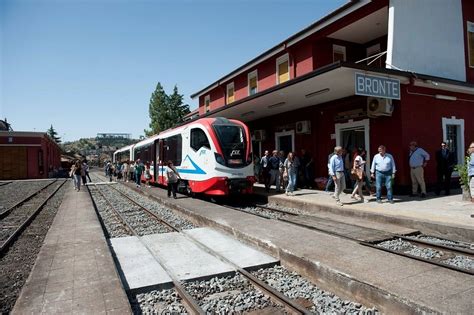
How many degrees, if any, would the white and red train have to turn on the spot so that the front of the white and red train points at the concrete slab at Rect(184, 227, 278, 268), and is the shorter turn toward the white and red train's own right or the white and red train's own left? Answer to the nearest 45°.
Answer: approximately 45° to the white and red train's own right

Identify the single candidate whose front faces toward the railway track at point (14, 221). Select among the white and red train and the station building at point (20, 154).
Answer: the station building

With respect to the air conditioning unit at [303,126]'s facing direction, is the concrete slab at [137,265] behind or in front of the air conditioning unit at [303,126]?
in front

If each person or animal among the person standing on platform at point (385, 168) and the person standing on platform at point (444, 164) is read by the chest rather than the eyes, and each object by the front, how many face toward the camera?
2

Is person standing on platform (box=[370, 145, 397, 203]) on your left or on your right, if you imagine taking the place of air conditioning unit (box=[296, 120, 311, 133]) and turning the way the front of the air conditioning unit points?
on your left

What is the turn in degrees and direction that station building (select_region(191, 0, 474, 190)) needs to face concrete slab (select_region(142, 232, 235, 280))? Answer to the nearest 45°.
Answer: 0° — it already faces it

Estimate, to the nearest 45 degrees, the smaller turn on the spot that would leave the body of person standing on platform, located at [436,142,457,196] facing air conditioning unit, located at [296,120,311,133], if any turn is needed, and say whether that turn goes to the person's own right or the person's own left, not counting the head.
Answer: approximately 90° to the person's own right

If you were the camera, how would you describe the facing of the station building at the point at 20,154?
facing the viewer

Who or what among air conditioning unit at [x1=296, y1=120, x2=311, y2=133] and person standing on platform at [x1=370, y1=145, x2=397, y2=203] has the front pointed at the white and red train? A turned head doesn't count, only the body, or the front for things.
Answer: the air conditioning unit

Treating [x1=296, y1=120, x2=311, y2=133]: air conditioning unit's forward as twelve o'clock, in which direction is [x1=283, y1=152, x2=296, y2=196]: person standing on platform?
The person standing on platform is roughly at 11 o'clock from the air conditioning unit.

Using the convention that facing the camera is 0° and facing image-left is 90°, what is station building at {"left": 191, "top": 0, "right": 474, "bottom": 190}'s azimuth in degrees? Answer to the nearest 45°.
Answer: approximately 45°

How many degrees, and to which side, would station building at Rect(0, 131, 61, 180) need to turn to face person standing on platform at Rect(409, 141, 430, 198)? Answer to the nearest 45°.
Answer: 0° — it already faces them

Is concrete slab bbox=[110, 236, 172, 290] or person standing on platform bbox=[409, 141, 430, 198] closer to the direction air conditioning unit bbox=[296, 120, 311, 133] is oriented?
the concrete slab

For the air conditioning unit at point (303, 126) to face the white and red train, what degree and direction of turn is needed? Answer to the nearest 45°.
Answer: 0° — it already faces it

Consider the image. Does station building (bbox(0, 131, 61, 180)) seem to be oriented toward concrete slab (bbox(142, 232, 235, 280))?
yes
